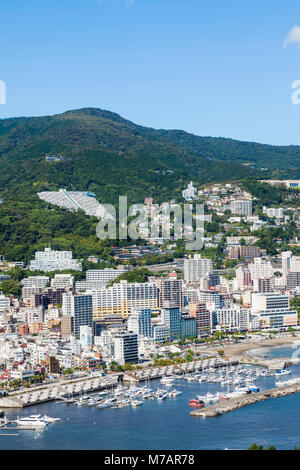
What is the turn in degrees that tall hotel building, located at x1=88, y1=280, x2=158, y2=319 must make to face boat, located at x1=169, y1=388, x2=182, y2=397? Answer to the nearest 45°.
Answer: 0° — it already faces it

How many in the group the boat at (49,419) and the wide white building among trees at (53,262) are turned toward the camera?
1

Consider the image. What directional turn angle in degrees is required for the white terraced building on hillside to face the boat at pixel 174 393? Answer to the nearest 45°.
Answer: approximately 45° to its right

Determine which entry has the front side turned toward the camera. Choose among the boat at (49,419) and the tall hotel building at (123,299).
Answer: the tall hotel building

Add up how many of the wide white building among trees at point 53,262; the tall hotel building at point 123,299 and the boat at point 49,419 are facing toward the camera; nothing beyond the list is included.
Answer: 2

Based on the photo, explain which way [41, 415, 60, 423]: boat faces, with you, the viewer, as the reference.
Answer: facing to the right of the viewer

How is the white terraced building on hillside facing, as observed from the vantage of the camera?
facing the viewer and to the right of the viewer

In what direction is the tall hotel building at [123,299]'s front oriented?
toward the camera

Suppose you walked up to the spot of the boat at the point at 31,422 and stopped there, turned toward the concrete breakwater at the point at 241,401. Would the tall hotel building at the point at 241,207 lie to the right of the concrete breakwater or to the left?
left

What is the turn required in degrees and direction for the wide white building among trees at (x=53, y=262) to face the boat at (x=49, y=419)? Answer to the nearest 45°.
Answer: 0° — it already faces it

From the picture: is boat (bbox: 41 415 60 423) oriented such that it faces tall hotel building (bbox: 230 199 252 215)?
no

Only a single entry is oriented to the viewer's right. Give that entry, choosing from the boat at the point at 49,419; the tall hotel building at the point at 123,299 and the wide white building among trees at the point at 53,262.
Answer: the boat

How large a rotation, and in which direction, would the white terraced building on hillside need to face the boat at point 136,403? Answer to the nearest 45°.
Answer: approximately 45° to its right

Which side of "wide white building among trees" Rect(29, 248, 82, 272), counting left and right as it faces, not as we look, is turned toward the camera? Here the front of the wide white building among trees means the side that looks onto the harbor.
front

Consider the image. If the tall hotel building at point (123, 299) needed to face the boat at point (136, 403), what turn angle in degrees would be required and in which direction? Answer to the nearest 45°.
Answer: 0° — it already faces it
